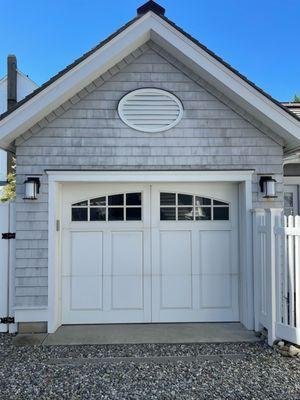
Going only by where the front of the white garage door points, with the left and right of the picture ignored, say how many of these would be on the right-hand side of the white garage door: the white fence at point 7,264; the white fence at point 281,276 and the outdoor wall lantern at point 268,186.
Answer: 1

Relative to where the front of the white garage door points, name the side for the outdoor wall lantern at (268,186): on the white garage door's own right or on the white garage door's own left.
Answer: on the white garage door's own left

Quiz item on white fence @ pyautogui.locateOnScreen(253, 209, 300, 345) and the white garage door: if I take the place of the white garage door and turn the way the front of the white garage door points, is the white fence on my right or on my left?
on my left

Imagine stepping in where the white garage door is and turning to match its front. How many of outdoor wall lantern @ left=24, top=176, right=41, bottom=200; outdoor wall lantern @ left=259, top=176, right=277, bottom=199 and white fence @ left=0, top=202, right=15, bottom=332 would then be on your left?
1

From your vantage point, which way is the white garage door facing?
toward the camera

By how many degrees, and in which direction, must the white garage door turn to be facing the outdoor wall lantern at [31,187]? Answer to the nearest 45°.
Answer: approximately 90° to its right

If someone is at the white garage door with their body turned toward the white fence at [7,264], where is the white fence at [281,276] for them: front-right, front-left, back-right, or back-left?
back-left

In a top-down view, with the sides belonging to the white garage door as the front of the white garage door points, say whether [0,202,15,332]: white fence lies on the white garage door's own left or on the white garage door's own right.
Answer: on the white garage door's own right
